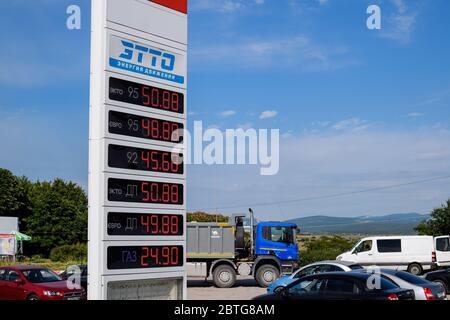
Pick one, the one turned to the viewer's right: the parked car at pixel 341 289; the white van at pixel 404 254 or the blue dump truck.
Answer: the blue dump truck

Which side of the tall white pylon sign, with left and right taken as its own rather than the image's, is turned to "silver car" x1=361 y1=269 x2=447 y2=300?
left

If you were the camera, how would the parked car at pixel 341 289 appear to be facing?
facing away from the viewer and to the left of the viewer

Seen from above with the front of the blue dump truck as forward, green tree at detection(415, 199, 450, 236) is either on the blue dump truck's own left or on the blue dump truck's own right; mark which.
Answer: on the blue dump truck's own left

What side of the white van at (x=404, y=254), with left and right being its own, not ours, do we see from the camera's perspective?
left

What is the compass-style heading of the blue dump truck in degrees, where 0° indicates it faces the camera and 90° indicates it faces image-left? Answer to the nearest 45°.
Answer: approximately 270°

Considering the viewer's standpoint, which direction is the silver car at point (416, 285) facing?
facing away from the viewer and to the left of the viewer
